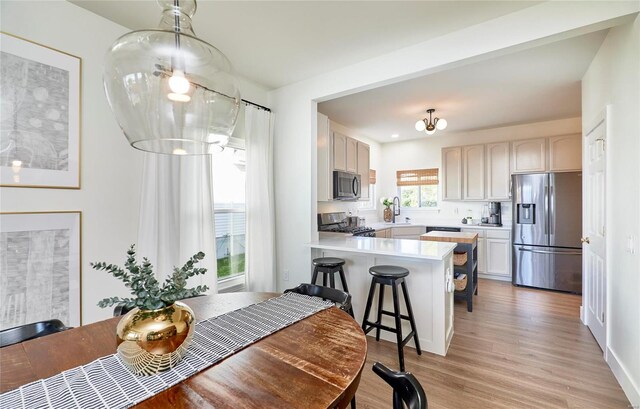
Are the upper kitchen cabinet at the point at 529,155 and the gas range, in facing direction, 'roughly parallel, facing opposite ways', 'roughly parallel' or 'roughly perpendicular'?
roughly perpendicular

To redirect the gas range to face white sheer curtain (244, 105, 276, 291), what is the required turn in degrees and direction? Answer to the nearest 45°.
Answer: approximately 90° to its right

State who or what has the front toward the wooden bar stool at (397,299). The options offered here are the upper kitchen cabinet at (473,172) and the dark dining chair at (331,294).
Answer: the upper kitchen cabinet

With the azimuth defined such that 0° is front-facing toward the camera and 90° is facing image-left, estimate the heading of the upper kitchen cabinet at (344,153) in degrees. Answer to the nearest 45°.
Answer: approximately 315°

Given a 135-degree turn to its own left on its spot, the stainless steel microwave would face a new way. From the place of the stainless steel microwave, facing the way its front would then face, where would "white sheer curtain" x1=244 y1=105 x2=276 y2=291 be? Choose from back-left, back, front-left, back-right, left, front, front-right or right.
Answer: back-left

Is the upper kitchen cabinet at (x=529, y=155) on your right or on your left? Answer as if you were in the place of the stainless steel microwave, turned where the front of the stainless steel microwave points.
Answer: on your left

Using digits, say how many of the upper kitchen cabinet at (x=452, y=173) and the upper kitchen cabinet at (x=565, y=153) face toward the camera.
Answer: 2

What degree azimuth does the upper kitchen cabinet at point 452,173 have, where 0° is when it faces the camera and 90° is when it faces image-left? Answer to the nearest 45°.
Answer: approximately 0°

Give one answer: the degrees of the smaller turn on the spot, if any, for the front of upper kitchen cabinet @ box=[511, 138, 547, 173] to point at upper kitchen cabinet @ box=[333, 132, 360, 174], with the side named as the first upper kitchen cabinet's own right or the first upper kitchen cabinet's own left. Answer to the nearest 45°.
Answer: approximately 45° to the first upper kitchen cabinet's own right

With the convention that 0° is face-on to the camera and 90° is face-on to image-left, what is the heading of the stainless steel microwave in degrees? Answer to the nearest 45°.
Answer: approximately 315°

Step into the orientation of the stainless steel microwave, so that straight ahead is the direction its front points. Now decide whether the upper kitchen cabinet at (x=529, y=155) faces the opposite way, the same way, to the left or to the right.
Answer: to the right

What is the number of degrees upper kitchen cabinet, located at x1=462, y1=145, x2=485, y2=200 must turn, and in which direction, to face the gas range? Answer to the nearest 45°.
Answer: approximately 45° to its right

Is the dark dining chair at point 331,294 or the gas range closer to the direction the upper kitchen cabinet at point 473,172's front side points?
the dark dining chair

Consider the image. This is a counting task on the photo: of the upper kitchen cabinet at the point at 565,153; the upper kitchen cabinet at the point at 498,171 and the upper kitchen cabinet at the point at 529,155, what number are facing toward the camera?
3

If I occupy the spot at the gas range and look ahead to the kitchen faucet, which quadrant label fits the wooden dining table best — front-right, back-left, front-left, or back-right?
back-right

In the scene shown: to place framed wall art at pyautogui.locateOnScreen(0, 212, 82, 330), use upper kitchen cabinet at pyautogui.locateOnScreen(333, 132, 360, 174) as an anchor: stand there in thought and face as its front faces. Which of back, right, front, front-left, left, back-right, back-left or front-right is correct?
right

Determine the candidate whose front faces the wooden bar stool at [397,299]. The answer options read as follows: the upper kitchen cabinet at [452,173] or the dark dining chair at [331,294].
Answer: the upper kitchen cabinet
